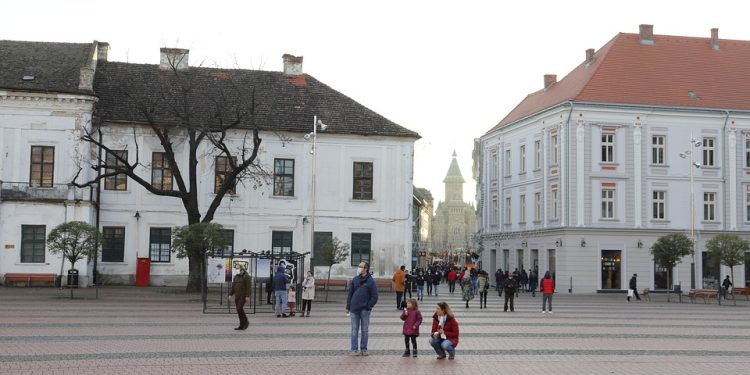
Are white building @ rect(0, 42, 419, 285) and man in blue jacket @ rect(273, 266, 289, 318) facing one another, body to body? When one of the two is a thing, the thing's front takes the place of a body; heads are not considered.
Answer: yes

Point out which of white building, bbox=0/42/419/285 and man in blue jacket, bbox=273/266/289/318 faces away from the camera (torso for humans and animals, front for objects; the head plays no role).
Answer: the man in blue jacket

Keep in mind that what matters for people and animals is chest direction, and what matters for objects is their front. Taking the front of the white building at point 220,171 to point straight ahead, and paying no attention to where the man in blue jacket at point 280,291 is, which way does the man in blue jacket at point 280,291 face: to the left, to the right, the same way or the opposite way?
the opposite way

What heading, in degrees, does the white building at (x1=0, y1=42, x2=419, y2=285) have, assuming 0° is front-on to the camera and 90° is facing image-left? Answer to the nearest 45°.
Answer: approximately 0°

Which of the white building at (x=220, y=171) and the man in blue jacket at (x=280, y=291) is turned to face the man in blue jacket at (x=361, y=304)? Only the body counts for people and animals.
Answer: the white building

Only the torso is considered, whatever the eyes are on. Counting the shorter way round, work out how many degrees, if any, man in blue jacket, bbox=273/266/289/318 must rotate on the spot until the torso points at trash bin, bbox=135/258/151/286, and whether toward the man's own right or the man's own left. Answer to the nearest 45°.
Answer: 0° — they already face it

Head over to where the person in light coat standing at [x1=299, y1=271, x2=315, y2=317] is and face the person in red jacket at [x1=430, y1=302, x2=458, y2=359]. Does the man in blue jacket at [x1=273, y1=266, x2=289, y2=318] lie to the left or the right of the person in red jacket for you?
right

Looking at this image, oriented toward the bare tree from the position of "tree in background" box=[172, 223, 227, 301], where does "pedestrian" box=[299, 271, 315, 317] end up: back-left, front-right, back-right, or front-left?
back-right

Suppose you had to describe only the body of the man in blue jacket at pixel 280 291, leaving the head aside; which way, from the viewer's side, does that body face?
away from the camera

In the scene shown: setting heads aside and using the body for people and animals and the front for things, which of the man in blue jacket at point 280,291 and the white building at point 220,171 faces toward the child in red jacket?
the white building

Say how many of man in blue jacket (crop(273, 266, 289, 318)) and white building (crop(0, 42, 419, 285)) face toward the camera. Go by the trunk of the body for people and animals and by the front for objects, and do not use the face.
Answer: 1
